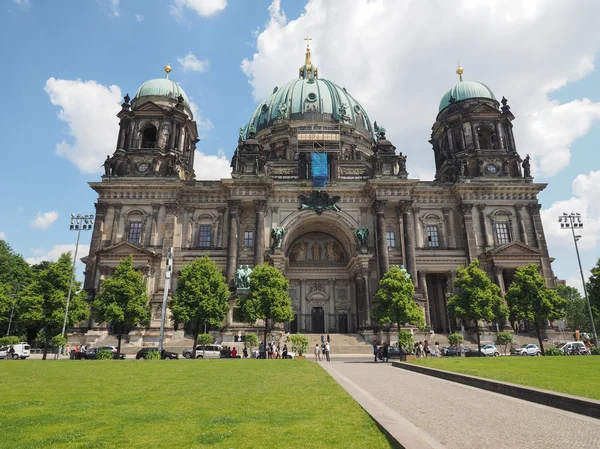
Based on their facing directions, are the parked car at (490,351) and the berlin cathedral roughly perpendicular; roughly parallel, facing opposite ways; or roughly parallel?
roughly perpendicular

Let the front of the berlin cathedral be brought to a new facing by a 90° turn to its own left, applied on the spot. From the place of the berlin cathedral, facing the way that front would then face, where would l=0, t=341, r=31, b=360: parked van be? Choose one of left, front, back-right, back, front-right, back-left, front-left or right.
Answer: back

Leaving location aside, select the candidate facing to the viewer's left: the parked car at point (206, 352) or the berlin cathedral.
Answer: the parked car

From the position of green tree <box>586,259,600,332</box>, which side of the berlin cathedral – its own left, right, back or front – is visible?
left

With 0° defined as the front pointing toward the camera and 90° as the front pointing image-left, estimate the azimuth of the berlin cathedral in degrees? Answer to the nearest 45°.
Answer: approximately 0°

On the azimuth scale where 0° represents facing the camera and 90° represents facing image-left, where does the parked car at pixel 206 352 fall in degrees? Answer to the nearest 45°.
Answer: approximately 90°

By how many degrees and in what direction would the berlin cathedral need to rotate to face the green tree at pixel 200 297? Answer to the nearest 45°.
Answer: approximately 45° to its right

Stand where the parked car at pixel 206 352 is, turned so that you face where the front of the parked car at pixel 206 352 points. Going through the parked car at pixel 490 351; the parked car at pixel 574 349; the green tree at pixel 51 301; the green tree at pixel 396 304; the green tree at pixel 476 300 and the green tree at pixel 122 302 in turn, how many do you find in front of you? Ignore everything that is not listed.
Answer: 2
